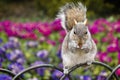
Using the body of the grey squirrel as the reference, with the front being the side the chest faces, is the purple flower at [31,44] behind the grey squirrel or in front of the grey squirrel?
behind

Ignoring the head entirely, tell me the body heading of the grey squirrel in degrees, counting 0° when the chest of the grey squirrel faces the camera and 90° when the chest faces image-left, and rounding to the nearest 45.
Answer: approximately 0°

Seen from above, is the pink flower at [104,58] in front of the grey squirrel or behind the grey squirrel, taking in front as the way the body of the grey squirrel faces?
behind

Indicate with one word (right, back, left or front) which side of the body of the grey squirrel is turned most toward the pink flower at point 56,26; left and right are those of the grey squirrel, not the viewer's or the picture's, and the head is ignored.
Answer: back

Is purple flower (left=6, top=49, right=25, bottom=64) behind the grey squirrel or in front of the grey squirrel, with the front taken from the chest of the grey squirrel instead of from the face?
behind
